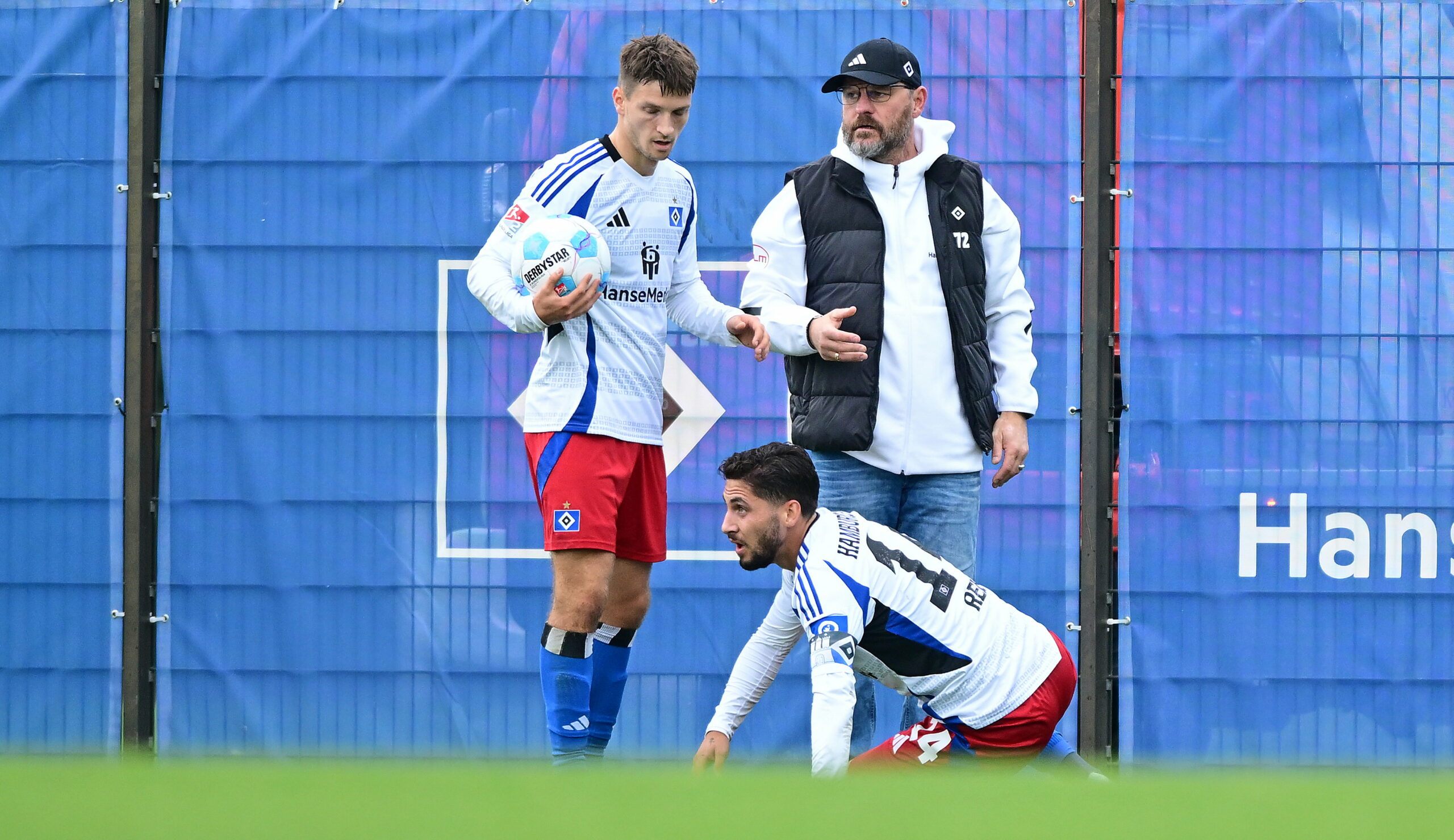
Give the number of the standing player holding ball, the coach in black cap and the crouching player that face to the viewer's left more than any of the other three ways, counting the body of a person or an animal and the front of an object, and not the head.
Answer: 1

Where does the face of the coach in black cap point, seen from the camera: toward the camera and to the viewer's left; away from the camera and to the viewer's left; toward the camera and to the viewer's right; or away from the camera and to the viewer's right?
toward the camera and to the viewer's left

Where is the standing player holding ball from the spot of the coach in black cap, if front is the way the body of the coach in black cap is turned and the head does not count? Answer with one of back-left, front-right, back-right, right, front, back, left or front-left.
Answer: right

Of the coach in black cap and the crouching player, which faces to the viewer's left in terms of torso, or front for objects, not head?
the crouching player

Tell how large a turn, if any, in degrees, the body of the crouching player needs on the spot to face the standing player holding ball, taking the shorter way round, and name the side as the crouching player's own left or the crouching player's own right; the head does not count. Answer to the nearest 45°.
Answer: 0° — they already face them

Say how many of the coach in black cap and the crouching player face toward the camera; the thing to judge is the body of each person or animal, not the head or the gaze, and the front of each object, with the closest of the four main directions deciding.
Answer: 1

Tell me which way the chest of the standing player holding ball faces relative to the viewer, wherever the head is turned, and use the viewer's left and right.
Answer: facing the viewer and to the right of the viewer

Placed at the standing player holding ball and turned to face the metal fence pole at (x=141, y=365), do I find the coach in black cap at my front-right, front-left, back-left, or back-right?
back-right

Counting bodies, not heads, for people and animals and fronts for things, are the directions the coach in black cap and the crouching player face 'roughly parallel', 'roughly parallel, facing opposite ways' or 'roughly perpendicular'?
roughly perpendicular

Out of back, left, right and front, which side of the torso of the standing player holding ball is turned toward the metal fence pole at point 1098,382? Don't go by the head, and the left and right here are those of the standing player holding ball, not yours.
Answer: left

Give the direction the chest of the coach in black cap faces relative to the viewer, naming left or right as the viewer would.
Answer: facing the viewer

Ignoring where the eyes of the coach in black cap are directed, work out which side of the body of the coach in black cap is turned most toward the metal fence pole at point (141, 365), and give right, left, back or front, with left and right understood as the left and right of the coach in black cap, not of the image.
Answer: right

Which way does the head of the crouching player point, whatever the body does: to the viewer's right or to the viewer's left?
to the viewer's left

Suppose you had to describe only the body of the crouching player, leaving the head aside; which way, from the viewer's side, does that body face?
to the viewer's left

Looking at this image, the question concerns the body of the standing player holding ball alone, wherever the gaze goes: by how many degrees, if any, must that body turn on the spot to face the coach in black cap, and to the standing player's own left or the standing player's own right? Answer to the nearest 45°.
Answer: approximately 45° to the standing player's own left
